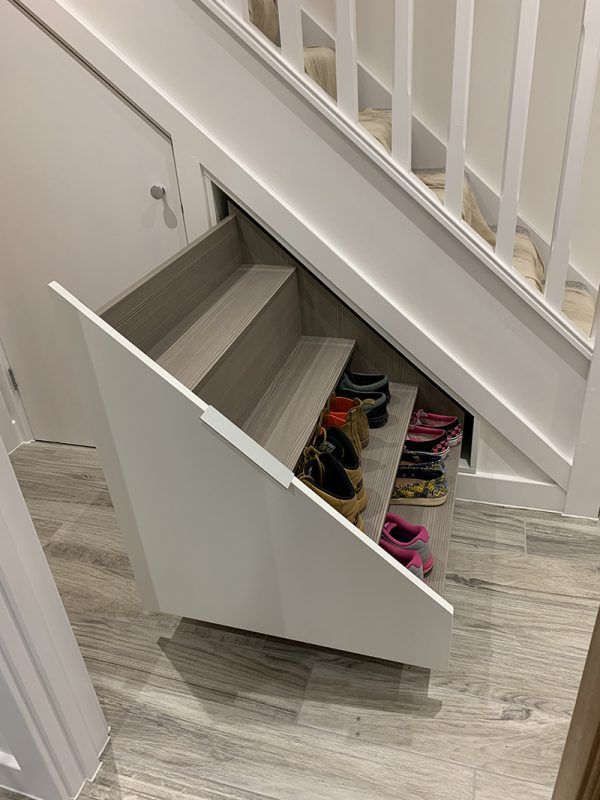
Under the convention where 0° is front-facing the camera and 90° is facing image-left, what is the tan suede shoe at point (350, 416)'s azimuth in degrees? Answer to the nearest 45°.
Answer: approximately 315°
